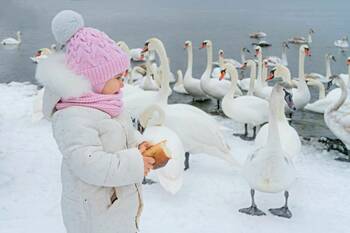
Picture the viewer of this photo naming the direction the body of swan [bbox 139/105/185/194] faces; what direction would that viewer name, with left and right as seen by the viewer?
facing to the left of the viewer

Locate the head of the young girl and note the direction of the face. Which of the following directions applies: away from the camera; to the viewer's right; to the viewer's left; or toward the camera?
to the viewer's right

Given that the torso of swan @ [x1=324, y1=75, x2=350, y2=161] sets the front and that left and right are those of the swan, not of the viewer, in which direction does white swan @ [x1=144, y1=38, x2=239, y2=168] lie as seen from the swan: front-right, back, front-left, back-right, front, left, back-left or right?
front-left

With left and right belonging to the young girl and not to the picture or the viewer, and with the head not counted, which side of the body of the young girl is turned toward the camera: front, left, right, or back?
right

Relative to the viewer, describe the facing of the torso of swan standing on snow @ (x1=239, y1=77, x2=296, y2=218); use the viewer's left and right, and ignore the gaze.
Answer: facing the viewer

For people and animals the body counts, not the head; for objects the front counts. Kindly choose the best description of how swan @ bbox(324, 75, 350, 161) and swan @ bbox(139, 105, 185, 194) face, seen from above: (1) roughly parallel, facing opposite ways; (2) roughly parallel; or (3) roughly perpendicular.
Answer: roughly parallel

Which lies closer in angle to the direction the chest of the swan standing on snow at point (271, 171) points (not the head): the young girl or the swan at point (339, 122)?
the young girl

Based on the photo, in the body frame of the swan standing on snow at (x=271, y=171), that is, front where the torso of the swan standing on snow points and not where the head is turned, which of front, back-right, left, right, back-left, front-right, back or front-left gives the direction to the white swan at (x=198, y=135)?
back-right

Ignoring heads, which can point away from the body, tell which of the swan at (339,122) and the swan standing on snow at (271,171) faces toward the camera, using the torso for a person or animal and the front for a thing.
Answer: the swan standing on snow

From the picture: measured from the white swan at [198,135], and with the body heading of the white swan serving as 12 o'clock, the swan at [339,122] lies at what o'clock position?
The swan is roughly at 5 o'clock from the white swan.

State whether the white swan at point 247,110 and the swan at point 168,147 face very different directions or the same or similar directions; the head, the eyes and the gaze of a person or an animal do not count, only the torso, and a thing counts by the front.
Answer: same or similar directions

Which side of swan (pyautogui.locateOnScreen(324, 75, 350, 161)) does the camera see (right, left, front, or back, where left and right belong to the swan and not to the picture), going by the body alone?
left

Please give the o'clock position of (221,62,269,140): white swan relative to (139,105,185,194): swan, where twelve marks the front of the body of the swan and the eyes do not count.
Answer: The white swan is roughly at 4 o'clock from the swan.
